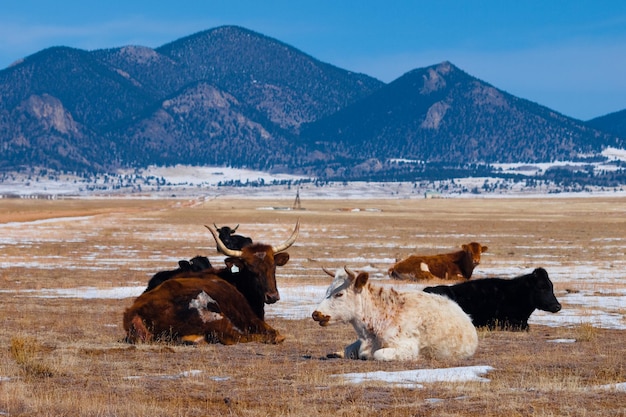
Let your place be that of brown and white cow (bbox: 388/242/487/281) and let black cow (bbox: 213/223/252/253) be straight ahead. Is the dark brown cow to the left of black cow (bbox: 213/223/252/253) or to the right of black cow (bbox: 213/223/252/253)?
left

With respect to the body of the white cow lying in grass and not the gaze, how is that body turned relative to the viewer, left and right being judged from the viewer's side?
facing to the left of the viewer

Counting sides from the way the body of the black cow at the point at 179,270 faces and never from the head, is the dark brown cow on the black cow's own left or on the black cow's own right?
on the black cow's own right

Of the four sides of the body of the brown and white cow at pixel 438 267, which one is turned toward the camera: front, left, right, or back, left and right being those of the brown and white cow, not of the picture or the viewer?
right

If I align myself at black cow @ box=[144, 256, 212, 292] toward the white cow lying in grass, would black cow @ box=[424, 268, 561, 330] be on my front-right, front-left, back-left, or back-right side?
front-left

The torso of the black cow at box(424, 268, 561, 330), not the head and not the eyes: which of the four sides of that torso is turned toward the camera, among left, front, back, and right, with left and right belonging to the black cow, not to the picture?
right

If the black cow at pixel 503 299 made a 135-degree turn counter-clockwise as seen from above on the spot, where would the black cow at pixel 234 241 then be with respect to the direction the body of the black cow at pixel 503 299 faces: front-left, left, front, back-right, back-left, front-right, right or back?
front

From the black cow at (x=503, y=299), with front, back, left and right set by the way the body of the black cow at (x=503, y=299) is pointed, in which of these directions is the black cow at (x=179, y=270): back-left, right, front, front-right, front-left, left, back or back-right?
back

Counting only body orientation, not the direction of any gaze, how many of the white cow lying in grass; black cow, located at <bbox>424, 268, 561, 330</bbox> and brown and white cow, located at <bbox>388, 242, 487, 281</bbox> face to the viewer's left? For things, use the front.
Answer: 1

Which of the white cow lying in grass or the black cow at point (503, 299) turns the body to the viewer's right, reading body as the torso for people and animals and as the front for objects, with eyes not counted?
the black cow

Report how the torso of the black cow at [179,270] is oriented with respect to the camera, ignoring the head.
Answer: to the viewer's right

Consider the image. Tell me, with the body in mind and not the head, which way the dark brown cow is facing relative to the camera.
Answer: to the viewer's right

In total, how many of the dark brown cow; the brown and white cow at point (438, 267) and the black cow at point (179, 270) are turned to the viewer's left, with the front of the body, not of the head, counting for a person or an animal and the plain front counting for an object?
0

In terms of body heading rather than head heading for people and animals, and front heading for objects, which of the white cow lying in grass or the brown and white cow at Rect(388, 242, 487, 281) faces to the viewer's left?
the white cow lying in grass
